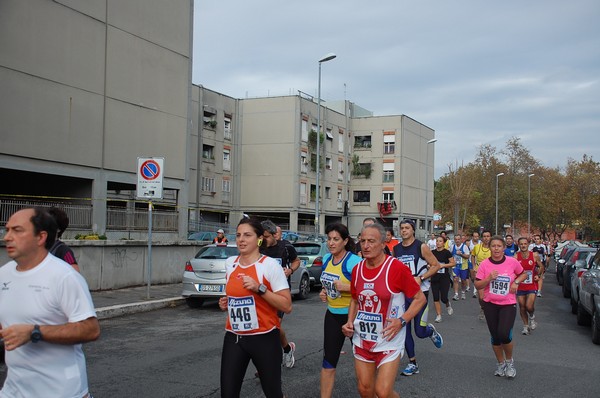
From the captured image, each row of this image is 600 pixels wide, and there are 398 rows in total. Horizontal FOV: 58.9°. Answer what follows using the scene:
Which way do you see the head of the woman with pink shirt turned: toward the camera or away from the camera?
toward the camera

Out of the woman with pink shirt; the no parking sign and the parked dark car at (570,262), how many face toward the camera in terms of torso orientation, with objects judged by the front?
2

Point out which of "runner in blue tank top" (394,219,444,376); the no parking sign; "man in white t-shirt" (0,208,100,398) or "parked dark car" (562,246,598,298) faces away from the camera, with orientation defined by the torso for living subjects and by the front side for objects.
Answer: the parked dark car

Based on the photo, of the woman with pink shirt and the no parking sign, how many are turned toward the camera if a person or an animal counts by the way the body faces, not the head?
2

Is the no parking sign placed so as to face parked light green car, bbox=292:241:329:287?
no

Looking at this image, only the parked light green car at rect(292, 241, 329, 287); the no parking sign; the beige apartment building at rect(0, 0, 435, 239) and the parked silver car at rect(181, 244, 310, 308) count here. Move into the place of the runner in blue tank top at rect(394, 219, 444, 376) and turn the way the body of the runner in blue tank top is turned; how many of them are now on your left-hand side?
0

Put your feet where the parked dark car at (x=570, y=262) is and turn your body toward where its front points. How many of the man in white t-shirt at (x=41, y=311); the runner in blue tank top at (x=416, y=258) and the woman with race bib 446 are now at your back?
3

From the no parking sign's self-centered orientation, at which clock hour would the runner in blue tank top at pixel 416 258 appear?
The runner in blue tank top is roughly at 11 o'clock from the no parking sign.

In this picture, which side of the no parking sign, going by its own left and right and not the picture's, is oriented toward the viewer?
front

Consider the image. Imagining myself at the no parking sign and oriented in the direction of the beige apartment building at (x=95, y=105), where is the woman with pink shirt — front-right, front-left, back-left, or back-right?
back-right

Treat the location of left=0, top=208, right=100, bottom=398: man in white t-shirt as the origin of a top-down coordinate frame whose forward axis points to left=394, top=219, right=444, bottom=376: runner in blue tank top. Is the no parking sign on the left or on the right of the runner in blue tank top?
left

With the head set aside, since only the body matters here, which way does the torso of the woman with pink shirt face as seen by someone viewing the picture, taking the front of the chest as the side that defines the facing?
toward the camera

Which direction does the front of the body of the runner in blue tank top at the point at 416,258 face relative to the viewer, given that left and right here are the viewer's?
facing the viewer and to the left of the viewer

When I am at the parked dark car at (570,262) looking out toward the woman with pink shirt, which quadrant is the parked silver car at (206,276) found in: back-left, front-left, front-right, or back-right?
front-right

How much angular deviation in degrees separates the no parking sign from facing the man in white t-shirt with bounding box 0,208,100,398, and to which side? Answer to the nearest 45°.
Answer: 0° — it already faces them
